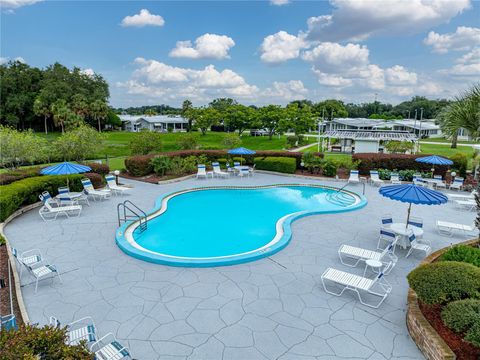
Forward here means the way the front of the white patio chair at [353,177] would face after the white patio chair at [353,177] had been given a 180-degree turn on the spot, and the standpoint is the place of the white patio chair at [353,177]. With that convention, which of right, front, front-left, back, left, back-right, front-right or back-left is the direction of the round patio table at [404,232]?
back

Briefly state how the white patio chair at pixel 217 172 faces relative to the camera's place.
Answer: facing the viewer and to the right of the viewer

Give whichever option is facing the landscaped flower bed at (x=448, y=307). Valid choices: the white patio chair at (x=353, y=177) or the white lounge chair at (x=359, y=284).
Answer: the white patio chair

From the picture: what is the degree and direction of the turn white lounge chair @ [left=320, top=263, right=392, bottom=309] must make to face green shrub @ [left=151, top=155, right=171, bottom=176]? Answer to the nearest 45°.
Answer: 0° — it already faces it

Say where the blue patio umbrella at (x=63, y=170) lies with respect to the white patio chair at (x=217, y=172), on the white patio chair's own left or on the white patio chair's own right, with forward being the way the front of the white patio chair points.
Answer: on the white patio chair's own right

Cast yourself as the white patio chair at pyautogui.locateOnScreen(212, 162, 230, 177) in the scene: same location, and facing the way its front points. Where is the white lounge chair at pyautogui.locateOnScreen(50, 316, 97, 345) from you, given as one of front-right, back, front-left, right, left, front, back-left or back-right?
front-right

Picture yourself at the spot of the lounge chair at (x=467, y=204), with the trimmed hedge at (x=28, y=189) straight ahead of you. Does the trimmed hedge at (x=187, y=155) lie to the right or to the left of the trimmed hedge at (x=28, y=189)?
right

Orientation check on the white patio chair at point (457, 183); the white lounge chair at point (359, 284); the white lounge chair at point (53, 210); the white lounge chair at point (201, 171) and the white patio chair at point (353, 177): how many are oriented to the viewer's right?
1
